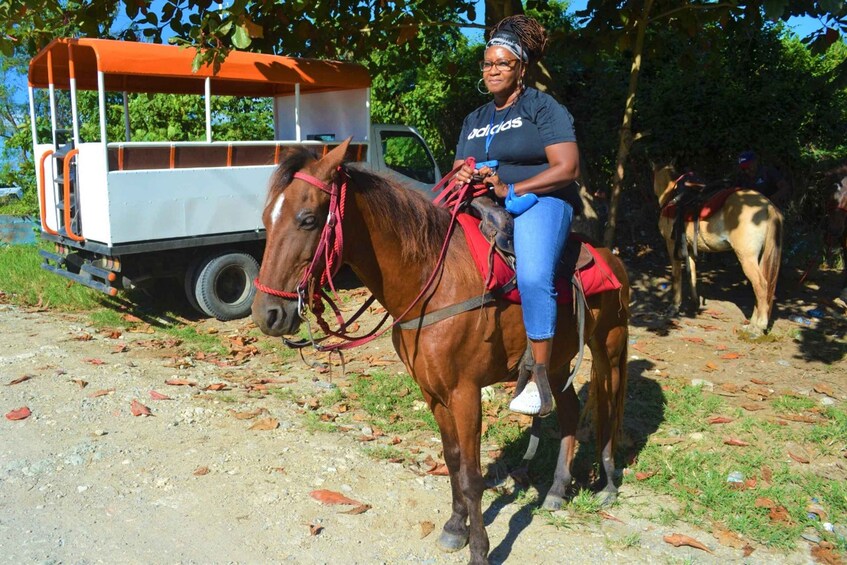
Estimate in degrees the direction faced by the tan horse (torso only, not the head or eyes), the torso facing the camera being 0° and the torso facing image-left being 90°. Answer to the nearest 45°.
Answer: approximately 135°

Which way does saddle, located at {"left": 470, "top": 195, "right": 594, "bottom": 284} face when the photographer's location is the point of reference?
facing the viewer and to the left of the viewer

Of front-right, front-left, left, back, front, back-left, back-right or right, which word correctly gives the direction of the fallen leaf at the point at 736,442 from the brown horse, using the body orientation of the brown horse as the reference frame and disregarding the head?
back

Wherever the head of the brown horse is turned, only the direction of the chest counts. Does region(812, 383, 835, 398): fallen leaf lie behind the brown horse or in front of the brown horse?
behind

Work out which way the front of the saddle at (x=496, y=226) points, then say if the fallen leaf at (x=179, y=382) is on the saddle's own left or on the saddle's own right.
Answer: on the saddle's own right

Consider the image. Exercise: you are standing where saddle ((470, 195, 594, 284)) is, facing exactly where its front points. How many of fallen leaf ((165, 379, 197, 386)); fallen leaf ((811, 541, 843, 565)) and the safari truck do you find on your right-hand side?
2

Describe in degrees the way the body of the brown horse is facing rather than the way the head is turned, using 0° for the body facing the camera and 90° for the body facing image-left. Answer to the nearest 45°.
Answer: approximately 45°

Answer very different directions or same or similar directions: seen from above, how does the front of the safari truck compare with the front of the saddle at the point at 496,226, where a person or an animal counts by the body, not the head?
very different directions

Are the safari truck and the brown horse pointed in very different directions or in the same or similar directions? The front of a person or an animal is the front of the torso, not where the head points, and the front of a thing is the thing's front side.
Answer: very different directions

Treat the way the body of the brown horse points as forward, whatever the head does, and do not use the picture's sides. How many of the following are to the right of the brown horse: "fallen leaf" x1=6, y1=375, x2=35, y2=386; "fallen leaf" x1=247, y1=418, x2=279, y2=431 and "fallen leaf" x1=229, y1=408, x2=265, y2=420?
3

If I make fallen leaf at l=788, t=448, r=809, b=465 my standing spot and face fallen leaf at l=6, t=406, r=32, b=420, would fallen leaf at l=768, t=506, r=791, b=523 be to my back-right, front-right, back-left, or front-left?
front-left

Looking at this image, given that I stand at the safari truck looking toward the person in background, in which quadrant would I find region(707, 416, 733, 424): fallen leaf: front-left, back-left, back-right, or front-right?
front-right

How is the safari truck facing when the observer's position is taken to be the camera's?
facing away from the viewer and to the right of the viewer
